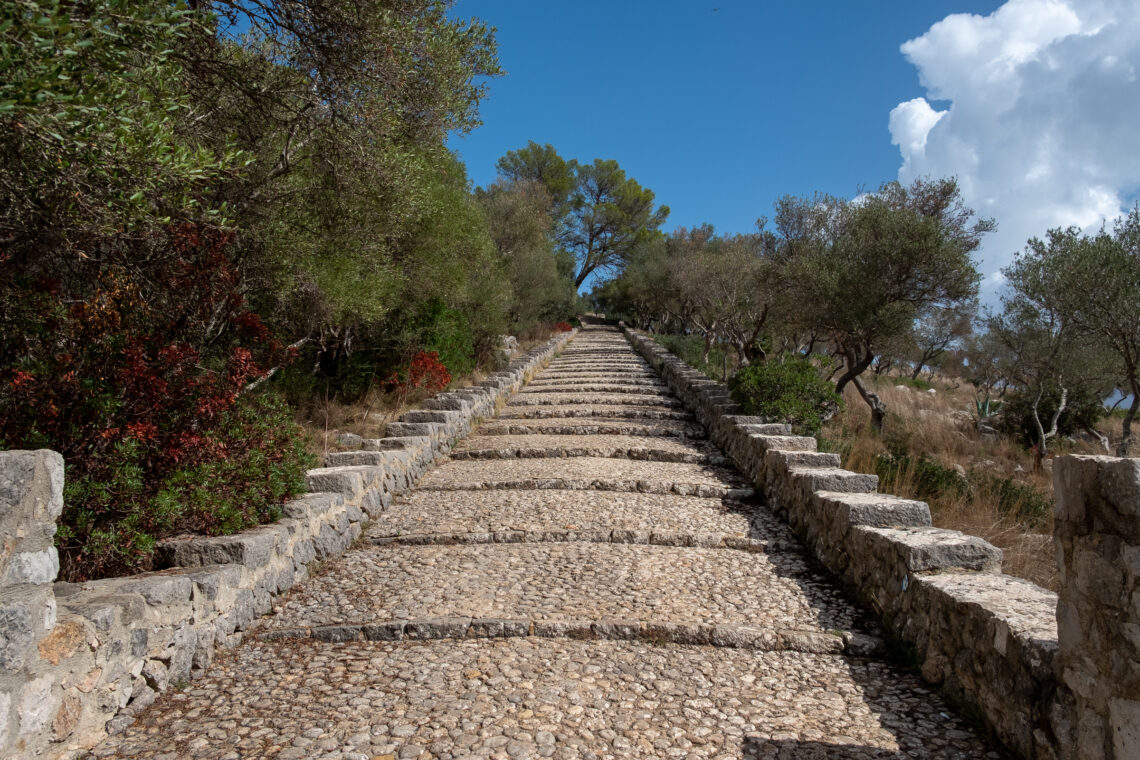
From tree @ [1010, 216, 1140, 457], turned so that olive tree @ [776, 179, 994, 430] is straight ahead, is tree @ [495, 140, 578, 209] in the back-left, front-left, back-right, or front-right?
front-right

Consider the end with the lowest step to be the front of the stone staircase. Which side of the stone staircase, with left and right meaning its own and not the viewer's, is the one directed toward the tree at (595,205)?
back

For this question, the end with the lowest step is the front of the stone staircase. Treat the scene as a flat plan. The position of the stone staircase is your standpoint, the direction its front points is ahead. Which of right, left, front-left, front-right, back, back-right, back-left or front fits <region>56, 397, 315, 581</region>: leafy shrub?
right

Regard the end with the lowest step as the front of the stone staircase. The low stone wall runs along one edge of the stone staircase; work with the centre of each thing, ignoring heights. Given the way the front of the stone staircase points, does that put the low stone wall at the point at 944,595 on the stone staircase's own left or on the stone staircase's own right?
on the stone staircase's own left

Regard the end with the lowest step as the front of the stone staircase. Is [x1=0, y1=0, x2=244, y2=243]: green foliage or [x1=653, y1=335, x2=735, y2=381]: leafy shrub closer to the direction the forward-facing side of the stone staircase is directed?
the green foliage

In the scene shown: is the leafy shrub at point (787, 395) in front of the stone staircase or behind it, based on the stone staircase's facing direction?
behind

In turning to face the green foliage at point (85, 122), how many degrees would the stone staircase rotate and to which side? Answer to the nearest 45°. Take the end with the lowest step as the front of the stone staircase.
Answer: approximately 90° to its right

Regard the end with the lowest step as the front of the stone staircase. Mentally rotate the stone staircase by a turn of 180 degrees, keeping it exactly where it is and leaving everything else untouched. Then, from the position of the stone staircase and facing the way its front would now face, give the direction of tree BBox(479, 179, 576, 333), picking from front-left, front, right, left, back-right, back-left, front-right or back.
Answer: front

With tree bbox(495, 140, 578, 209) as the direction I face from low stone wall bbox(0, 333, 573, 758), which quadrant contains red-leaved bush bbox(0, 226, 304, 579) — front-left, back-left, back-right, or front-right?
front-left

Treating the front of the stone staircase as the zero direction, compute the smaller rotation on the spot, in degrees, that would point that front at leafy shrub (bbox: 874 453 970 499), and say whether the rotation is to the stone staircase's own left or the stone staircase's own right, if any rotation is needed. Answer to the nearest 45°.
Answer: approximately 135° to the stone staircase's own left

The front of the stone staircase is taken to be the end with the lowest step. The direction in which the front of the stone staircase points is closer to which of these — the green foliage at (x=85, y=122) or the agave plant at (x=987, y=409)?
the green foliage

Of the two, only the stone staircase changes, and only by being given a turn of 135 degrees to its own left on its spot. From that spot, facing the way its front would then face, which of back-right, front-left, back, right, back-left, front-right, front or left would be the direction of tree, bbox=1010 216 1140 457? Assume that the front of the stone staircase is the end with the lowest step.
front

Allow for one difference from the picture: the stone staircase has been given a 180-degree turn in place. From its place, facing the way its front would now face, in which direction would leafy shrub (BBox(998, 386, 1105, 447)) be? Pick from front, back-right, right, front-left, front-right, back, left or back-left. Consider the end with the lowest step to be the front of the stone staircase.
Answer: front-right

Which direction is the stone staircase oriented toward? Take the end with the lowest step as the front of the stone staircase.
toward the camera

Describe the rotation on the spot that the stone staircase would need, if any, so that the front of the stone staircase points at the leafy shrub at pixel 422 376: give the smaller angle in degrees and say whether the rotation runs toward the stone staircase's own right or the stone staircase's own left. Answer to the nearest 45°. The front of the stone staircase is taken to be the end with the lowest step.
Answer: approximately 180°

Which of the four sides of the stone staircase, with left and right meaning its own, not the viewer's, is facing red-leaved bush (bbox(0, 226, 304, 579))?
right

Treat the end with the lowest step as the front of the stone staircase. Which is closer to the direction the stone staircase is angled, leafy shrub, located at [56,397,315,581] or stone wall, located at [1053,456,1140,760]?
the stone wall

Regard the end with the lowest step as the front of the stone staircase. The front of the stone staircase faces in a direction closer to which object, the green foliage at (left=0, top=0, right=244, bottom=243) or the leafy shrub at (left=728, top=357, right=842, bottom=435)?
the green foliage

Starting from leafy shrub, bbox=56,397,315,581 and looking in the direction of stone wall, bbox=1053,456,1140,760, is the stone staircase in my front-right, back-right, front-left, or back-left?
front-left
